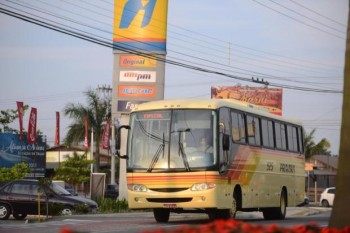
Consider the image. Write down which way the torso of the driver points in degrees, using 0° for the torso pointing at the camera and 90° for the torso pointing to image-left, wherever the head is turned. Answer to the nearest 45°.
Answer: approximately 45°

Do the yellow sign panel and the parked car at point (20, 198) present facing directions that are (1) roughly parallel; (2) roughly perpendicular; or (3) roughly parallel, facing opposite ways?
roughly perpendicular

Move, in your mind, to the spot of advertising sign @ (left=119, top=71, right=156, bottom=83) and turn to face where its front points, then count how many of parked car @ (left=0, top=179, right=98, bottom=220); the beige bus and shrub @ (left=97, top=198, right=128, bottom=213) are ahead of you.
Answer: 3

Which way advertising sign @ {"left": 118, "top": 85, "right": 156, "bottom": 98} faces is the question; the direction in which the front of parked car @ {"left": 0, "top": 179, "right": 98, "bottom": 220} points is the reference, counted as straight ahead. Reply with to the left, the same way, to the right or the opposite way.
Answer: to the right

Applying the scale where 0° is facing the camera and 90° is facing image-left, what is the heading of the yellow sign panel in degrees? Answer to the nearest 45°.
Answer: approximately 0°

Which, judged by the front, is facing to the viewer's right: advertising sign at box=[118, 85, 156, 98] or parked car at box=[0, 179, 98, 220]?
the parked car

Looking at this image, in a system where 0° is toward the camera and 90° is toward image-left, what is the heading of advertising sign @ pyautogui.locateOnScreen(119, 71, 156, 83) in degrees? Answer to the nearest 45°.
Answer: approximately 0°
